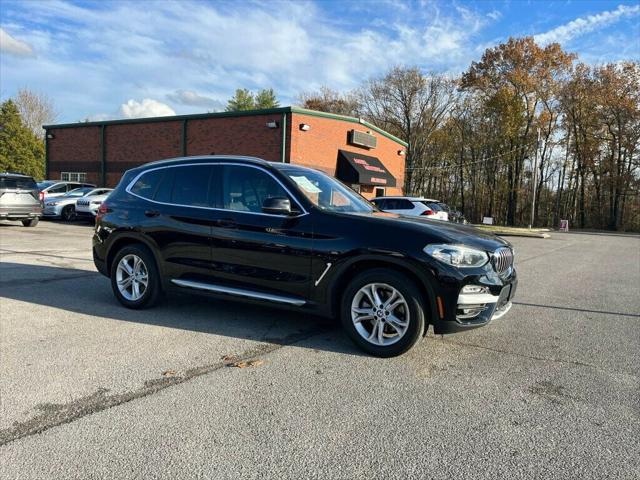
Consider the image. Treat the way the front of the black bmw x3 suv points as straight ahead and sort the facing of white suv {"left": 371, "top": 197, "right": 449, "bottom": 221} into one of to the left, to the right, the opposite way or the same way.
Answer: the opposite way

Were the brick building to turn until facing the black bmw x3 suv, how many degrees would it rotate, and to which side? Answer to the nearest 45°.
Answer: approximately 45° to its right

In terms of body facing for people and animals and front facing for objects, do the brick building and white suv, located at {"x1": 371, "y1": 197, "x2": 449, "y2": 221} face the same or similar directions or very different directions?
very different directions

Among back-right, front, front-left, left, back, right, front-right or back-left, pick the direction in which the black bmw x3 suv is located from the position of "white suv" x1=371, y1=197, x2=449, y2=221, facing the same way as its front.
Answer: back-left

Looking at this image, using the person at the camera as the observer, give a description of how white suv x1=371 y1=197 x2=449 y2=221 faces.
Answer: facing away from the viewer and to the left of the viewer
